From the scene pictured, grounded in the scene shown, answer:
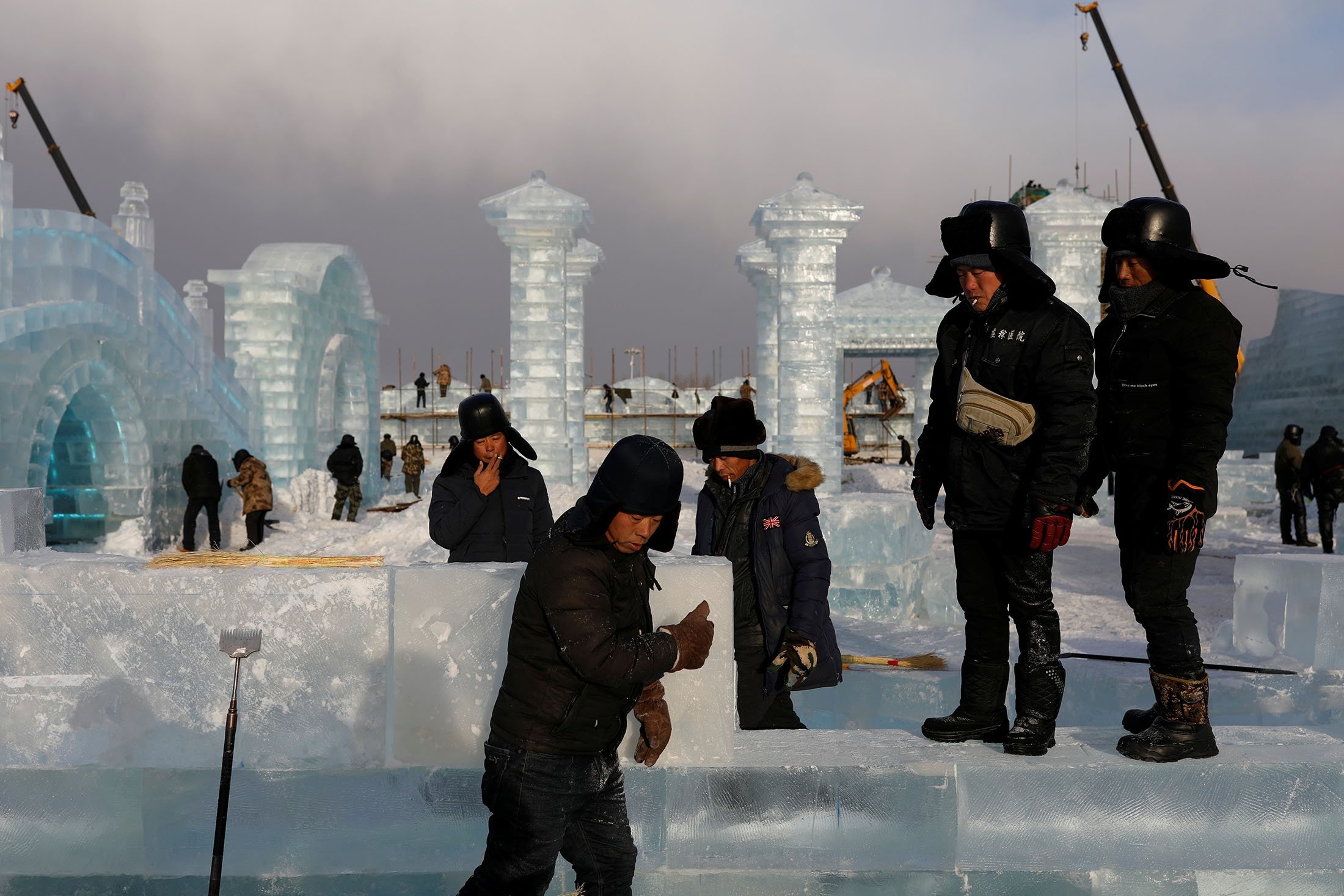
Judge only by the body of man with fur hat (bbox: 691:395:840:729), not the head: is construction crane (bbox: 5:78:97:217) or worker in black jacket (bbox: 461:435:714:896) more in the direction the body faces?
the worker in black jacket

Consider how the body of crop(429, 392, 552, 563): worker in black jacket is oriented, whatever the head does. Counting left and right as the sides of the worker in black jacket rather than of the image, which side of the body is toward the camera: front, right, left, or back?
front

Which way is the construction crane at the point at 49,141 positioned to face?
to the viewer's left

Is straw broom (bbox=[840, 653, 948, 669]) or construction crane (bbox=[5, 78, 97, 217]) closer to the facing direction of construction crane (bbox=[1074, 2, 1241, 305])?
the construction crane

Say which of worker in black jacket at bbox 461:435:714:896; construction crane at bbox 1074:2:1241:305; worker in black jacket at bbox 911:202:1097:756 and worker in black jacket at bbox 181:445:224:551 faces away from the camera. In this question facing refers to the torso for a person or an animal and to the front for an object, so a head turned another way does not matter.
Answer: worker in black jacket at bbox 181:445:224:551

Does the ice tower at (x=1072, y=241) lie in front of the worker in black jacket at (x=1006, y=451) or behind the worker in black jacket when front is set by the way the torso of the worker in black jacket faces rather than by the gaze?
behind

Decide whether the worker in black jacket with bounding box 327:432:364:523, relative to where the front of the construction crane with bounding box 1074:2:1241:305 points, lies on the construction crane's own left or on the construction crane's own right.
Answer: on the construction crane's own left

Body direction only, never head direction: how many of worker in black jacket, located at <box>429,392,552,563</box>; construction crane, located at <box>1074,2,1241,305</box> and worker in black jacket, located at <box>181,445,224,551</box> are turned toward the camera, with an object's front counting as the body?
1

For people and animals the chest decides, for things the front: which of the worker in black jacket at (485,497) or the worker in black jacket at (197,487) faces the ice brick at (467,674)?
the worker in black jacket at (485,497)

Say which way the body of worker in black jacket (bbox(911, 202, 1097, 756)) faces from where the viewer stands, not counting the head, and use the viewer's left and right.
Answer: facing the viewer and to the left of the viewer

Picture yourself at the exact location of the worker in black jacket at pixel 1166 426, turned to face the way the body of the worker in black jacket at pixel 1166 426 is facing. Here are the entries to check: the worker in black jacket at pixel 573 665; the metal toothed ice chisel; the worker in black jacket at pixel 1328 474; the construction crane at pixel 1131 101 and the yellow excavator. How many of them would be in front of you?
2

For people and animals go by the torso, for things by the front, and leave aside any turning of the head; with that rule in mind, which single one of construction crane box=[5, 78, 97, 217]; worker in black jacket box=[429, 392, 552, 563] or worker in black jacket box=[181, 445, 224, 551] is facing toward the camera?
worker in black jacket box=[429, 392, 552, 563]

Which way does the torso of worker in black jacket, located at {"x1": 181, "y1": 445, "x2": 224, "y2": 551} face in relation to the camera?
away from the camera

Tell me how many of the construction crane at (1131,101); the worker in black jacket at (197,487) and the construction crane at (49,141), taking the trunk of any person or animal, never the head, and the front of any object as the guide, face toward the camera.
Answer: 0
